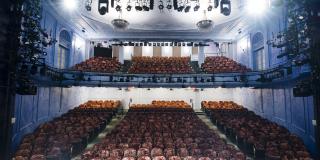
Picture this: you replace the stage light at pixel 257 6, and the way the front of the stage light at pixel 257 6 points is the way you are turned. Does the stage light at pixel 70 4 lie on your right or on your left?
on your right

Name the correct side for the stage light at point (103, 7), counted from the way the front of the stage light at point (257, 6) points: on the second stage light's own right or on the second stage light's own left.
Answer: on the second stage light's own right

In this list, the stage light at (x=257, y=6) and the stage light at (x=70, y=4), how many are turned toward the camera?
2

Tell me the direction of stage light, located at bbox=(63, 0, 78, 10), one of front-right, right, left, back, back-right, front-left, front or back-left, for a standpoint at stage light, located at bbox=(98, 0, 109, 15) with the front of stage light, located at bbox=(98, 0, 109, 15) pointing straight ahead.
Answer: back-right

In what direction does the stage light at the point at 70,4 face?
toward the camera

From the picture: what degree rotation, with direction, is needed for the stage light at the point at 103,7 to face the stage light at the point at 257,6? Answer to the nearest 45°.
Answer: approximately 90° to its left

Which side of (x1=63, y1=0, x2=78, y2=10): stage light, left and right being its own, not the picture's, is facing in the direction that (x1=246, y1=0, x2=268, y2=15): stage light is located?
left

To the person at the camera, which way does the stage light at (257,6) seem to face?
facing the viewer
